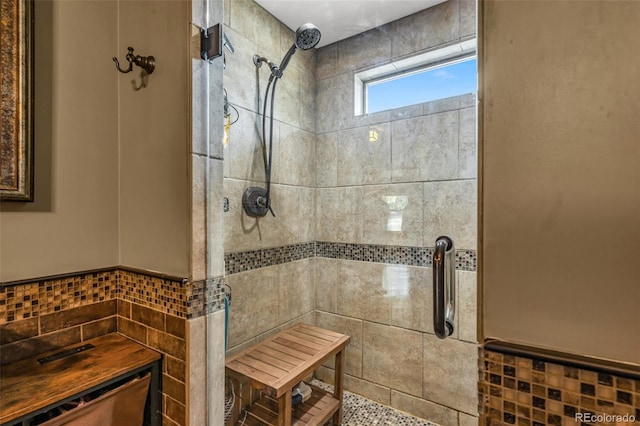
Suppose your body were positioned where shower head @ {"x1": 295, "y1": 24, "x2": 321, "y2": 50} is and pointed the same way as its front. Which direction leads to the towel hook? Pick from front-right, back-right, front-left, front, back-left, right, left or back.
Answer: right

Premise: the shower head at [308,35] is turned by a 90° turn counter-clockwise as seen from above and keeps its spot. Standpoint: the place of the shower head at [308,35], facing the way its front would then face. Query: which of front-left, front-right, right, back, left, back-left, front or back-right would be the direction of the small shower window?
front-right

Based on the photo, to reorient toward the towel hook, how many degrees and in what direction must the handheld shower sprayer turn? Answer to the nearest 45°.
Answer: approximately 90° to its right

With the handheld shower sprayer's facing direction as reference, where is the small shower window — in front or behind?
in front

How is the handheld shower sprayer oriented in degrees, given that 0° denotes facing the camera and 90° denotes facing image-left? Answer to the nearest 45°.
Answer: approximately 315°
